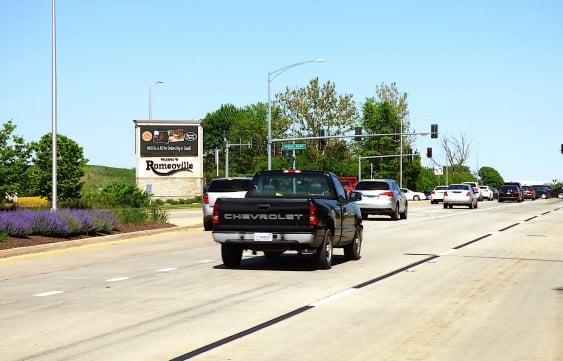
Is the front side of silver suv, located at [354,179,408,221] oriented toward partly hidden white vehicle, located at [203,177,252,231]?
no

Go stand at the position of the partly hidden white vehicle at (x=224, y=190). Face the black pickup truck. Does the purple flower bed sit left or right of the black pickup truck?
right

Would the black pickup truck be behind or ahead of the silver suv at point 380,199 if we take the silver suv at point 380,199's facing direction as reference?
behind

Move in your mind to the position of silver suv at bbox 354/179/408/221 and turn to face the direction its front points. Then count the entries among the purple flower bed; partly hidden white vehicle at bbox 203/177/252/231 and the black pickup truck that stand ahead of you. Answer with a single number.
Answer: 0

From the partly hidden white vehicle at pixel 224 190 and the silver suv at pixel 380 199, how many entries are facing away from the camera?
2

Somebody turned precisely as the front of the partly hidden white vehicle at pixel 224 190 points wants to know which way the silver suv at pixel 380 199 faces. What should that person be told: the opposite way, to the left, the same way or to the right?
the same way

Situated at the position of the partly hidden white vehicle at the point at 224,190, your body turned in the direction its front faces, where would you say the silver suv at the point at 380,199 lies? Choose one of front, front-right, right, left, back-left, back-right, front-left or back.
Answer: front-right

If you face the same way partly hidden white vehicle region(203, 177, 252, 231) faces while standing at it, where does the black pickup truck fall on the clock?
The black pickup truck is roughly at 6 o'clock from the partly hidden white vehicle.

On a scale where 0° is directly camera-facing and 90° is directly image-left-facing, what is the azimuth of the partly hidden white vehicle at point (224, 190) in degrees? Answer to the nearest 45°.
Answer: approximately 180°

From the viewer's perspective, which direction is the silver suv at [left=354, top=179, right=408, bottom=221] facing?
away from the camera

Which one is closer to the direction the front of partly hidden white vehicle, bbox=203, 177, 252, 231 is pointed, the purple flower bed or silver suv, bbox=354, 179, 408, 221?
the silver suv

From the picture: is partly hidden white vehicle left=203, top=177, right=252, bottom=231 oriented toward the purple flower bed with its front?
no

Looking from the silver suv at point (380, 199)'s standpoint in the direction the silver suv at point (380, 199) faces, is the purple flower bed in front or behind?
behind
